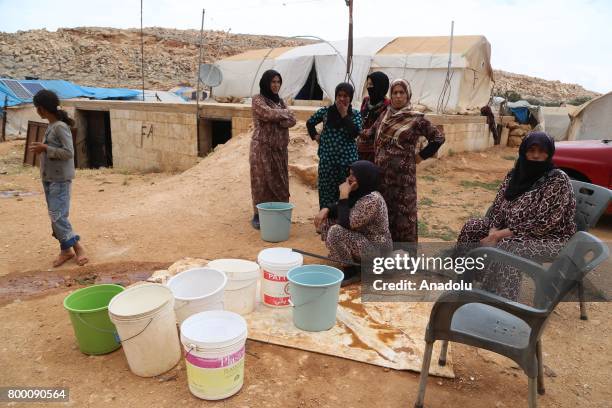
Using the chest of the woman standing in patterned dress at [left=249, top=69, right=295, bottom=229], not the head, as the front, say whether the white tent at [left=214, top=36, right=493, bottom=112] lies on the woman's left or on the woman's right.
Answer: on the woman's left

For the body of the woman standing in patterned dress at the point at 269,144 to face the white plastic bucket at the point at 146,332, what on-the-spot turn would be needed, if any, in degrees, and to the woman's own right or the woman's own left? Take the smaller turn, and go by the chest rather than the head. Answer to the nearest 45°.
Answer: approximately 45° to the woman's own right
